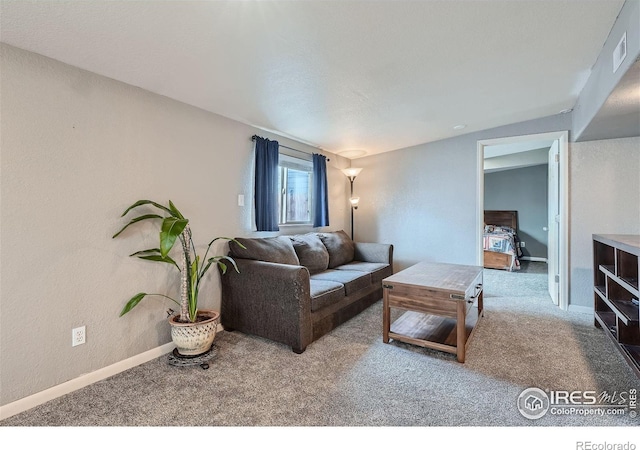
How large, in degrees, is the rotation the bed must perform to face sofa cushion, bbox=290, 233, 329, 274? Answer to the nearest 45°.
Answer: approximately 45° to its right

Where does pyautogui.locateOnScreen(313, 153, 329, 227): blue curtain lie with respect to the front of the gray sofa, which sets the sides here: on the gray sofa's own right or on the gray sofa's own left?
on the gray sofa's own left

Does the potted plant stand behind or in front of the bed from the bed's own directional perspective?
in front

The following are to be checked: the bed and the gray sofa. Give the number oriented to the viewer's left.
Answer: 0

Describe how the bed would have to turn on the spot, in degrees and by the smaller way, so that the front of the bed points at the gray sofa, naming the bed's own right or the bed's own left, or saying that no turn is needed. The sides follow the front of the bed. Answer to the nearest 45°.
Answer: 0° — it already faces it

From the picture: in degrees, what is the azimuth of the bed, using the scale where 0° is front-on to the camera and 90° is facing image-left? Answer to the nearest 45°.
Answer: approximately 0°

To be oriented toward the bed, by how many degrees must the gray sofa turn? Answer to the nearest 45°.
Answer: approximately 90° to its left

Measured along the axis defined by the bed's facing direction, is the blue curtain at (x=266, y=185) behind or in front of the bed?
in front

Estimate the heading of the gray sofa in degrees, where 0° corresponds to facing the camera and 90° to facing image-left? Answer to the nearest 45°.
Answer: approximately 315°

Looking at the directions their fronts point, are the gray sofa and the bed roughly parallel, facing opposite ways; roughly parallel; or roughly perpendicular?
roughly perpendicular

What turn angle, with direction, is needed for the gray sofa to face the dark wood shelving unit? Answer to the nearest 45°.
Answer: approximately 45° to its left

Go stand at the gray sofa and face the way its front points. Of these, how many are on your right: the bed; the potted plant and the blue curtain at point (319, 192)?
1

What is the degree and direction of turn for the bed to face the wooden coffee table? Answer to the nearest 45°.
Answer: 0° — it already faces it
